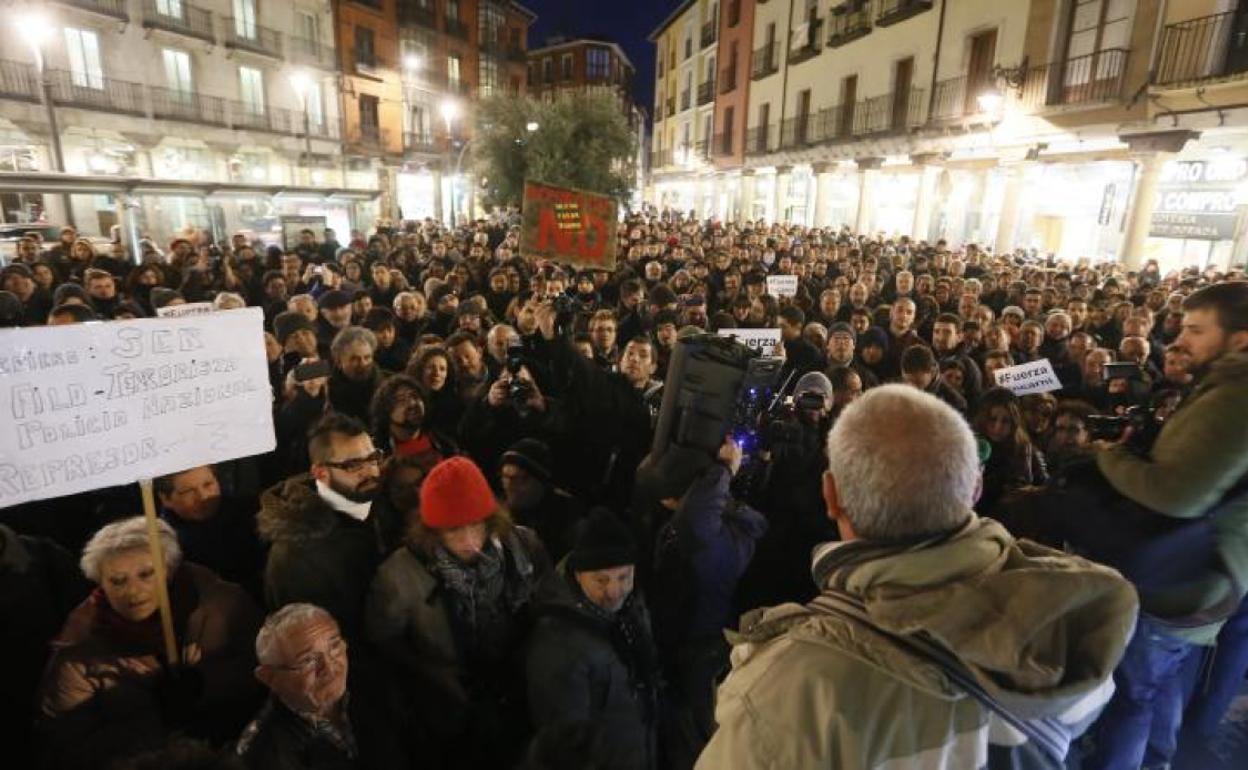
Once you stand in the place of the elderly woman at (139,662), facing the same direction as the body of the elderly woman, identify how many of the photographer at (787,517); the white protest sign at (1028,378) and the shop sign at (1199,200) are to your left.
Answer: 3

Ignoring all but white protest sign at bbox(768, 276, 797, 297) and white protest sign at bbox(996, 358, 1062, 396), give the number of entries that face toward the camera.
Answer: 2

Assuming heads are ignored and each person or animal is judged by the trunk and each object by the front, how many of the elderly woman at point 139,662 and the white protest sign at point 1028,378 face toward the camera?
2

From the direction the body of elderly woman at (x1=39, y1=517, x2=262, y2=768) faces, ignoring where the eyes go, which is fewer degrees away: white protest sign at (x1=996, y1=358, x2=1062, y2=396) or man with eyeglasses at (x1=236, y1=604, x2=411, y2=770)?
the man with eyeglasses

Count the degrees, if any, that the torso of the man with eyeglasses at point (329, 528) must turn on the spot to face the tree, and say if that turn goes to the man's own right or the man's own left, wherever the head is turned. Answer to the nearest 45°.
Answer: approximately 135° to the man's own left

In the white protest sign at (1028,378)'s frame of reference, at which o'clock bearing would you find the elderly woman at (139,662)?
The elderly woman is roughly at 1 o'clock from the white protest sign.

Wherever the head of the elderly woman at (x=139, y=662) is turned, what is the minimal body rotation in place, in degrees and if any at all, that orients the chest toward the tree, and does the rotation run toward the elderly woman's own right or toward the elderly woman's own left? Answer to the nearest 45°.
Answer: approximately 135° to the elderly woman's own left

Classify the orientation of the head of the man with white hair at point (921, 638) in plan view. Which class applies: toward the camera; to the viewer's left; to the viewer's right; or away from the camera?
away from the camera

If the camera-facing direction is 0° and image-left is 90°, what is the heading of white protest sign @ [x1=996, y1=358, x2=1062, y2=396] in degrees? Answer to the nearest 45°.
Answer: approximately 0°
